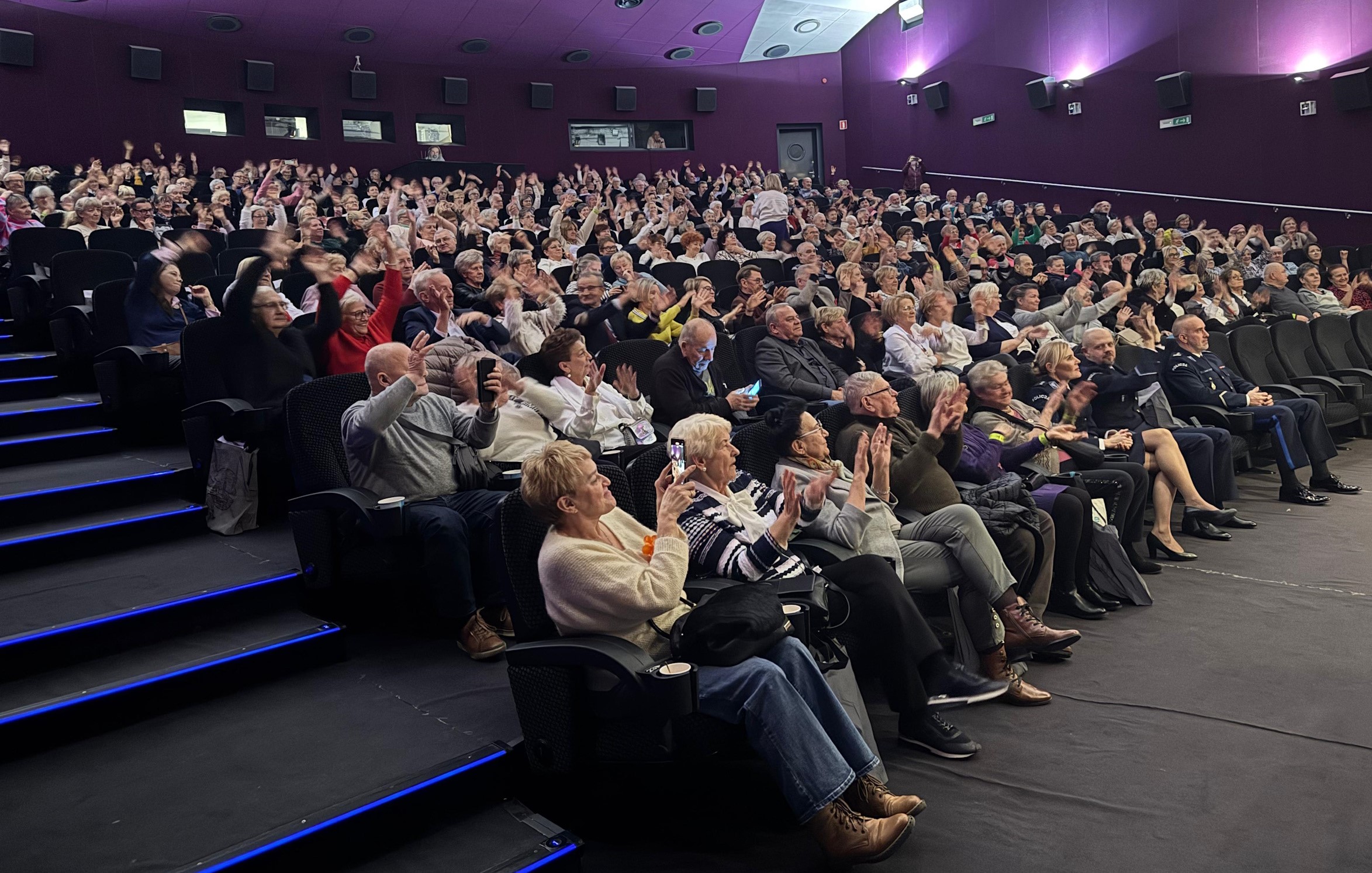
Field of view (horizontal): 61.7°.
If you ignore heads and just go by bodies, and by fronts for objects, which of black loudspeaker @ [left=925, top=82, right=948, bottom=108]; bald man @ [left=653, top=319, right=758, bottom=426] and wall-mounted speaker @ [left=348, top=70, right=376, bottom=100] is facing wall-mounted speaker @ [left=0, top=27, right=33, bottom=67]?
the black loudspeaker

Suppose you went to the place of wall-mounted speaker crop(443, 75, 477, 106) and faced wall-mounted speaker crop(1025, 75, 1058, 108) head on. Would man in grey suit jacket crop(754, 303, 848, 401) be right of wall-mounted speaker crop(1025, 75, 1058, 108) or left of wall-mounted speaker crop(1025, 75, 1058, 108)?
right

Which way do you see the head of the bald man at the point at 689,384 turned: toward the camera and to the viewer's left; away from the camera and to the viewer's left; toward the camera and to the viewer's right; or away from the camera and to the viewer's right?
toward the camera and to the viewer's right

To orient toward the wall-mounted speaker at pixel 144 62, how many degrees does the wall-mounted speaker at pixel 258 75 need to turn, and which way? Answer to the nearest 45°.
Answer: approximately 90° to its right

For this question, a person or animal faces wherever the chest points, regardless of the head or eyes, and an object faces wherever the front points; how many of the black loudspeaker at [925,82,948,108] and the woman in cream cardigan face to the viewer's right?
1

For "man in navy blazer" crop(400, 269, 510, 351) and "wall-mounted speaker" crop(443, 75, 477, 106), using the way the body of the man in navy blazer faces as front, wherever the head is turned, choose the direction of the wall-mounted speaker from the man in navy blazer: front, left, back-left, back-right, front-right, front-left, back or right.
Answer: back-left

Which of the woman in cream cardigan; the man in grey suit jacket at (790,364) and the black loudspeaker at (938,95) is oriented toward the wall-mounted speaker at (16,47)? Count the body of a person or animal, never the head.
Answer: the black loudspeaker

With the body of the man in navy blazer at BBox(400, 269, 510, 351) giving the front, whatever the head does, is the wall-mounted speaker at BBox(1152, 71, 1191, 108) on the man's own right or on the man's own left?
on the man's own left

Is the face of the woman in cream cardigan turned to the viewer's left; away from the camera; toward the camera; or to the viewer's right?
to the viewer's right

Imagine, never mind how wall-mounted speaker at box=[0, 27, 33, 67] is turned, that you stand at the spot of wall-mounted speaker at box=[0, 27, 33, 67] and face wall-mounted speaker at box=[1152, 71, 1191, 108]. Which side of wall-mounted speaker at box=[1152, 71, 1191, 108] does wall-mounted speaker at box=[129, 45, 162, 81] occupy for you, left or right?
left

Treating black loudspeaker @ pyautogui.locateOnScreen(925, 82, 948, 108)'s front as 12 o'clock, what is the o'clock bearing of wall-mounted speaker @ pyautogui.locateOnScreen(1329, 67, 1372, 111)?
The wall-mounted speaker is roughly at 9 o'clock from the black loudspeaker.

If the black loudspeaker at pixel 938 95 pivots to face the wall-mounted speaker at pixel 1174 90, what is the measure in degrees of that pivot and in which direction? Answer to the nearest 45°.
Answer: approximately 90° to its left

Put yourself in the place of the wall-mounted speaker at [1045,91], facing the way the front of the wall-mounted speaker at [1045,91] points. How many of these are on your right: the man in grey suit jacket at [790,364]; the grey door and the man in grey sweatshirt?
1

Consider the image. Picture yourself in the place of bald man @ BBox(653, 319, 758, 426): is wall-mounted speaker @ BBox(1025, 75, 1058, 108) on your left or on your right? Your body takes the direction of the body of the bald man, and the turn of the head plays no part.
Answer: on your left

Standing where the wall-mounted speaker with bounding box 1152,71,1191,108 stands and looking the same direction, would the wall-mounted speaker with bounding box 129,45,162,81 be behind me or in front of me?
in front
